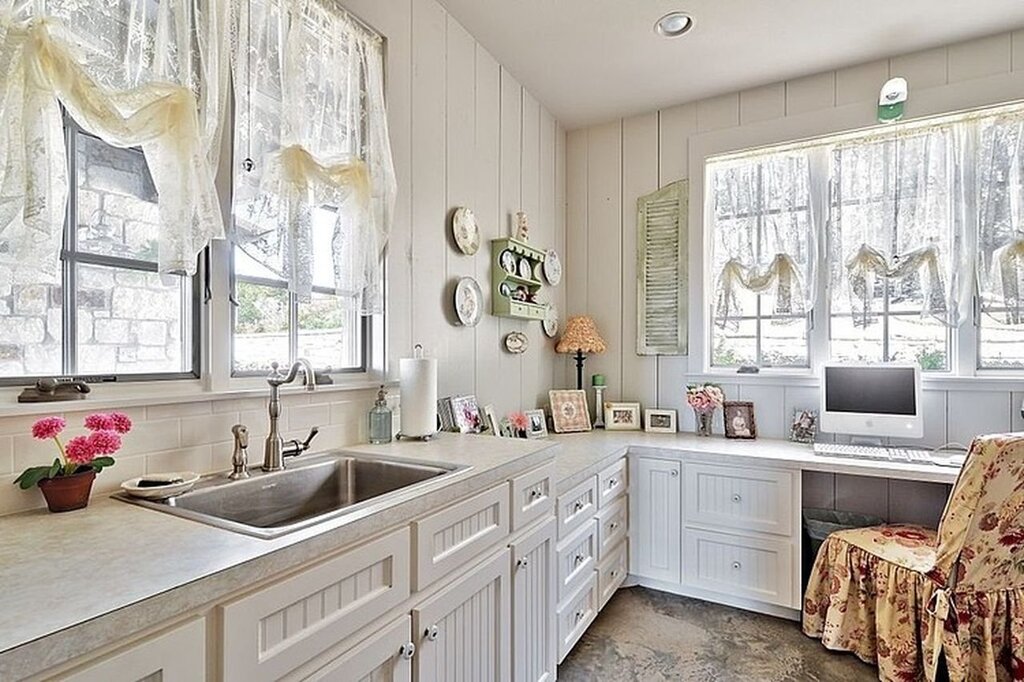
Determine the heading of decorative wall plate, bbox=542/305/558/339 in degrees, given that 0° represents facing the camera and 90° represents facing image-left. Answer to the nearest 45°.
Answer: approximately 315°

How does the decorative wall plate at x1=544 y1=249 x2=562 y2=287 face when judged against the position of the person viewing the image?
facing the viewer and to the right of the viewer

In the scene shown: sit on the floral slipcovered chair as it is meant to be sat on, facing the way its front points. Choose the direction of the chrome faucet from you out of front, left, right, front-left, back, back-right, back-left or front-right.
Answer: left

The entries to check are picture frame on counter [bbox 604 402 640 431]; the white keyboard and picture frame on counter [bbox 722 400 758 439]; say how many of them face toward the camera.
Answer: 3

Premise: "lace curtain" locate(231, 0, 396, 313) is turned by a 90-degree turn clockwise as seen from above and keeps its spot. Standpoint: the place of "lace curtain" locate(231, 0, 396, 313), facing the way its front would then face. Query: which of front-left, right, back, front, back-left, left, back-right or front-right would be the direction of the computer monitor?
back-left

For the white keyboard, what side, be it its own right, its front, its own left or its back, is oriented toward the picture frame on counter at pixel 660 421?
right

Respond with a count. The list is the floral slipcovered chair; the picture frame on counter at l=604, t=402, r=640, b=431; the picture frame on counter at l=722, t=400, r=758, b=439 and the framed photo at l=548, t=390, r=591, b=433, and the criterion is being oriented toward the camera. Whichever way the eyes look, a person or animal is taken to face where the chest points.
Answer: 3

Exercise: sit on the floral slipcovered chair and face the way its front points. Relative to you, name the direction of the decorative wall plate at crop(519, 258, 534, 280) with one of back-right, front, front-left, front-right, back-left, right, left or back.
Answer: front-left

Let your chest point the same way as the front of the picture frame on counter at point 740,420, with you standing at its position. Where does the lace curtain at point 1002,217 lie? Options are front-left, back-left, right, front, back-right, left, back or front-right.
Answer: left

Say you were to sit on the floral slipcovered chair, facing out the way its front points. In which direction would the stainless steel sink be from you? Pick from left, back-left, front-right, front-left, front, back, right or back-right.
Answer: left

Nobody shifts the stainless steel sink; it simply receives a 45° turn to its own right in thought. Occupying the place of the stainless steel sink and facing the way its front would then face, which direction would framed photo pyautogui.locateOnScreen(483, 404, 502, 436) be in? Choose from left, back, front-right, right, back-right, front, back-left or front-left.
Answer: back-left
